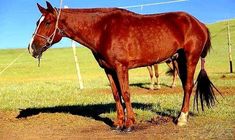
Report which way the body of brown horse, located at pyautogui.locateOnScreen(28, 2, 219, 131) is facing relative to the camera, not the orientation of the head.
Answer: to the viewer's left
